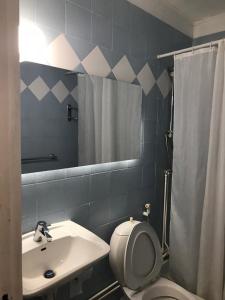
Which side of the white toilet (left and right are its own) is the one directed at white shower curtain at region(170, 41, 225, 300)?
left

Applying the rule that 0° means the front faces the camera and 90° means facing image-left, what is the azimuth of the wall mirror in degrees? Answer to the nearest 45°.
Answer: approximately 315°

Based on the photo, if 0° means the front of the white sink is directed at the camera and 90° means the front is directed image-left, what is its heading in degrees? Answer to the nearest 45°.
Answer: approximately 315°

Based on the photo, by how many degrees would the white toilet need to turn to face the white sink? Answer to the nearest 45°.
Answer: approximately 90° to its right

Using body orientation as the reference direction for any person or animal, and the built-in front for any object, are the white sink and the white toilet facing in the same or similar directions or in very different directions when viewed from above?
same or similar directions

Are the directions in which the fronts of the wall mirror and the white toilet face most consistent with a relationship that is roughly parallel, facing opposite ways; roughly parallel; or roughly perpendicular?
roughly parallel

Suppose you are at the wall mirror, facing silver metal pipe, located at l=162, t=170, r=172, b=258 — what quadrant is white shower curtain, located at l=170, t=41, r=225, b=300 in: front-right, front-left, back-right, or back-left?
front-right

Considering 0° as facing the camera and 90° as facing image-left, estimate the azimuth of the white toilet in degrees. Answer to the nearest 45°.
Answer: approximately 315°

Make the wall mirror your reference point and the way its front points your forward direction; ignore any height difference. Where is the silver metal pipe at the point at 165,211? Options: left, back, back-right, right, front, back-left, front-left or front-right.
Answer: left

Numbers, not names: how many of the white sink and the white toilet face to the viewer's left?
0

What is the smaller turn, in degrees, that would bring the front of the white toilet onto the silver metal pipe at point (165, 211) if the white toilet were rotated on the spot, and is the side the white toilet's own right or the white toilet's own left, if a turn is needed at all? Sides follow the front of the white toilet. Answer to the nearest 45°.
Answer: approximately 135° to the white toilet's own left
